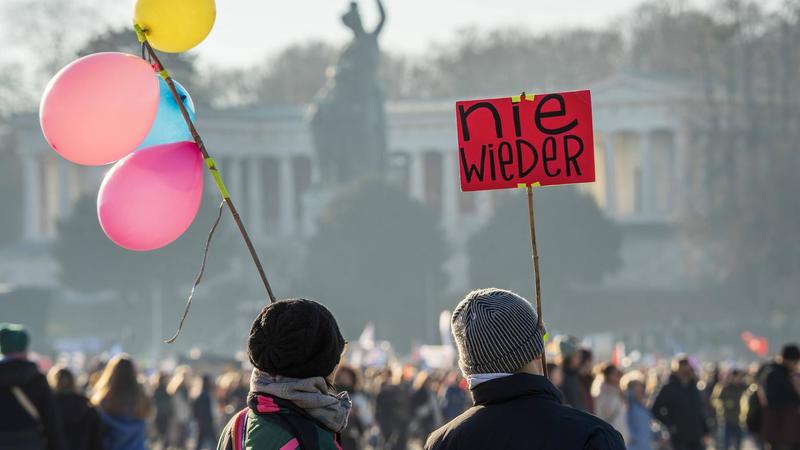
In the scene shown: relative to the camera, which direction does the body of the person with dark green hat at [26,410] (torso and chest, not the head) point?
away from the camera

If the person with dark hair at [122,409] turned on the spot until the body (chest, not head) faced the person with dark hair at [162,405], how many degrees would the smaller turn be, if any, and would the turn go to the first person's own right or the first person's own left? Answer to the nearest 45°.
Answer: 0° — they already face them

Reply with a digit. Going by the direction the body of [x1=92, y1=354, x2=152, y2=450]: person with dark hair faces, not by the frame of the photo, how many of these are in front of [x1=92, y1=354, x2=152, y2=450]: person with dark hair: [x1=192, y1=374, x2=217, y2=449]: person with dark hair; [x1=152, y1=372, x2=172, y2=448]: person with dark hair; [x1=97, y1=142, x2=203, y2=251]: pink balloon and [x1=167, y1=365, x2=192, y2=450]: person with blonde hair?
3

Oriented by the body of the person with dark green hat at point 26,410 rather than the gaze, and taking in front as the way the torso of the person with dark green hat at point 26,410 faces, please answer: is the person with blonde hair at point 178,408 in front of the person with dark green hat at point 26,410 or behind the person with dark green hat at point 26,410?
in front

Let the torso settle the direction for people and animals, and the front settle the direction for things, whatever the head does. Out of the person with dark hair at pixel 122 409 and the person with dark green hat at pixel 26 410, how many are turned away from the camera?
2

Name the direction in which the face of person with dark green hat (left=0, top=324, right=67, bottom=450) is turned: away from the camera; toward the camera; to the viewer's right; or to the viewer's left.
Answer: away from the camera

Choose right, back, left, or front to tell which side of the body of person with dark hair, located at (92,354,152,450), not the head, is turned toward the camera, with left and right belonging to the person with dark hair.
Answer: back

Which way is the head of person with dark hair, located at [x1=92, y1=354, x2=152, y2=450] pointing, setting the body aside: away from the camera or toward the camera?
away from the camera
